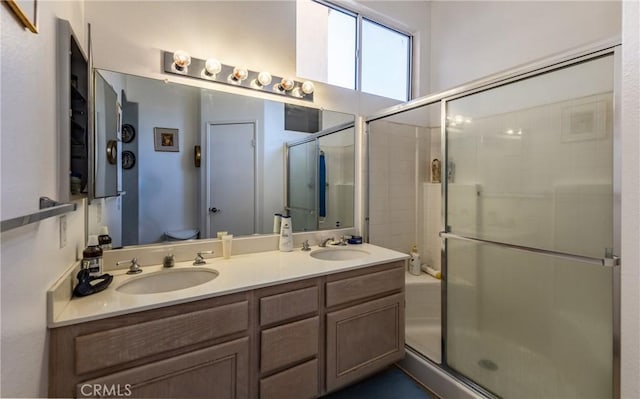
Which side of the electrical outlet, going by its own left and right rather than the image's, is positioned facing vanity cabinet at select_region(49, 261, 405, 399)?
front

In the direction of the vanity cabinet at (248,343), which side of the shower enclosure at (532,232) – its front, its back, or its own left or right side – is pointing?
front

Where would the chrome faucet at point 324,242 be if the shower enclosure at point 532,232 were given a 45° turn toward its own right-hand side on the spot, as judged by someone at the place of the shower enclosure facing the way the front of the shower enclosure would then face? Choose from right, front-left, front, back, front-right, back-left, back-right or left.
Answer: front

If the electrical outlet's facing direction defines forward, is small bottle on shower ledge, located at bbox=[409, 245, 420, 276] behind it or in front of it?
in front

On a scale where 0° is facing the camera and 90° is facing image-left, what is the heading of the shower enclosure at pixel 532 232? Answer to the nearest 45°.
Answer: approximately 45°

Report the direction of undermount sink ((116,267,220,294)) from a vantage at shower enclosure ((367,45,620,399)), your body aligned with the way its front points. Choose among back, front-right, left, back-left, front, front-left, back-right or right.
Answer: front

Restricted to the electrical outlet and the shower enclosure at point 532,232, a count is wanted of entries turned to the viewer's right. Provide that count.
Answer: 1

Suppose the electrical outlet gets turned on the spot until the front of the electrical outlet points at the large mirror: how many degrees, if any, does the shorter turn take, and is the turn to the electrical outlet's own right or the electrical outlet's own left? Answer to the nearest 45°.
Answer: approximately 45° to the electrical outlet's own left

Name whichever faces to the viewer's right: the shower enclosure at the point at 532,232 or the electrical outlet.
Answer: the electrical outlet

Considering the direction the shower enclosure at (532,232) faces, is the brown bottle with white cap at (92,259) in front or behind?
in front

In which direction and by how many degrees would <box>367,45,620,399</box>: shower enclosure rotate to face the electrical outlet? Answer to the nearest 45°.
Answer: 0° — it already faces it

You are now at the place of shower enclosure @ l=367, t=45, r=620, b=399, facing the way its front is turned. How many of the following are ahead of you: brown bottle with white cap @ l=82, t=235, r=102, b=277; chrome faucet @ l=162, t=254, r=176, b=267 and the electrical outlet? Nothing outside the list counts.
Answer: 3

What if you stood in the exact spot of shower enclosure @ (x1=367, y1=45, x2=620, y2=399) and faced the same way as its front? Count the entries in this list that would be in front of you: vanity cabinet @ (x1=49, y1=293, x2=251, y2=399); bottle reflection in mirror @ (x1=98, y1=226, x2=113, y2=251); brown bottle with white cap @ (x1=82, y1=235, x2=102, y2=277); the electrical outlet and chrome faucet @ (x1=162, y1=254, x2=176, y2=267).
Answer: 5

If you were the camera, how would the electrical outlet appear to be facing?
facing to the right of the viewer
